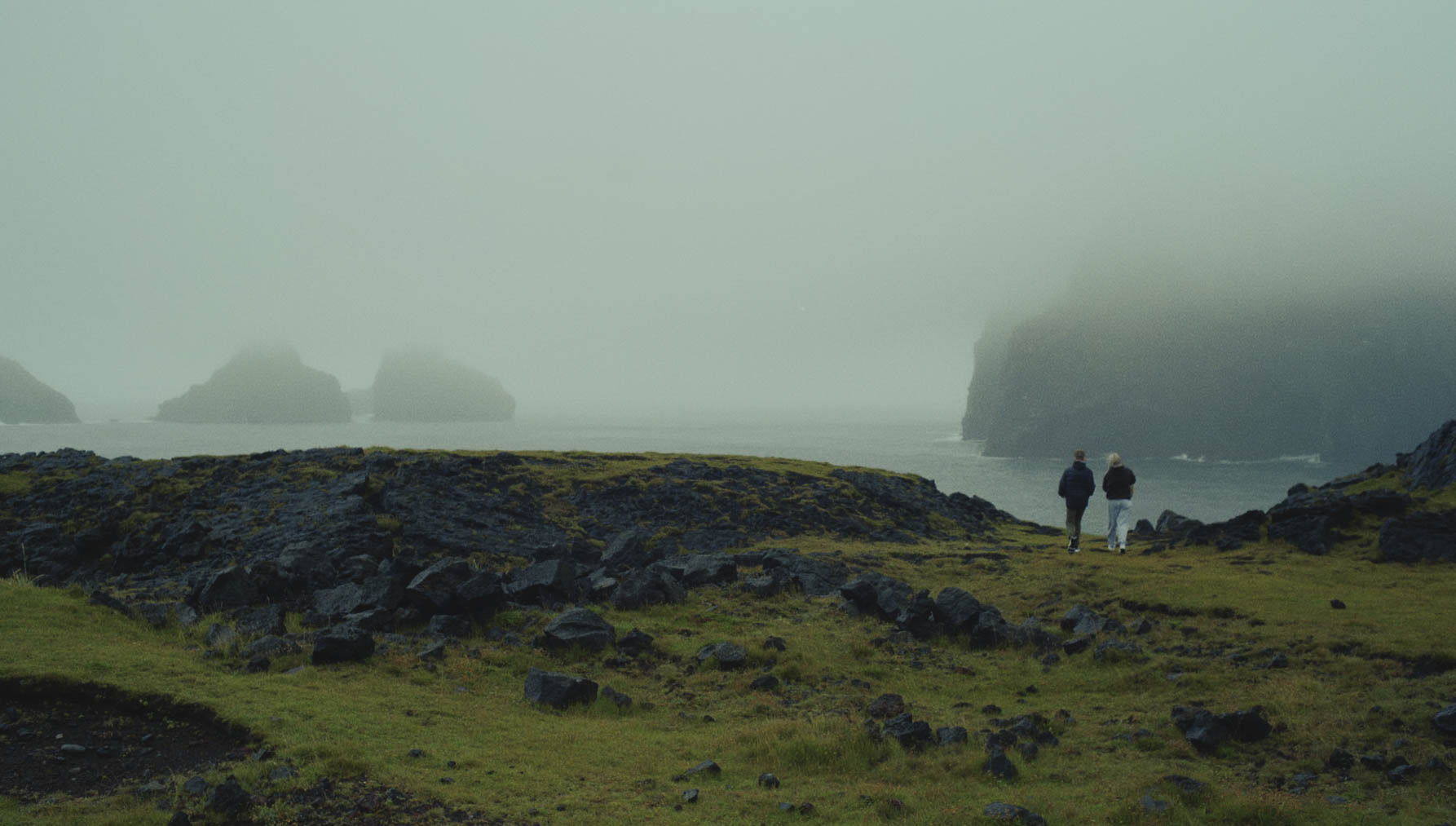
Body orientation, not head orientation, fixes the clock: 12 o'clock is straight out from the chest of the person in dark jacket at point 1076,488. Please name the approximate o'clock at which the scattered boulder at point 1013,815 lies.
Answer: The scattered boulder is roughly at 6 o'clock from the person in dark jacket.

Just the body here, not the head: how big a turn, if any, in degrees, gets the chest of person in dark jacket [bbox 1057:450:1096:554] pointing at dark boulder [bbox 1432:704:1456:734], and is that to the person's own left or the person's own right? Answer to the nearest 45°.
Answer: approximately 180°

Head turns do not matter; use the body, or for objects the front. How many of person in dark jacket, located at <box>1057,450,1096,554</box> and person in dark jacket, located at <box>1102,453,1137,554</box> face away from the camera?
2

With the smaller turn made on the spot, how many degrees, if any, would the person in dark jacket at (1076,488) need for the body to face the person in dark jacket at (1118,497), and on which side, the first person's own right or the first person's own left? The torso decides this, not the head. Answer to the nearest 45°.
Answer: approximately 90° to the first person's own right

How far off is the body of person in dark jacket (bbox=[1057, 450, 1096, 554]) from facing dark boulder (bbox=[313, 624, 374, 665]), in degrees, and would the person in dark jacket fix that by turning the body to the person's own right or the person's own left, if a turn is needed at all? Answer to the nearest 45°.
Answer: approximately 135° to the person's own left

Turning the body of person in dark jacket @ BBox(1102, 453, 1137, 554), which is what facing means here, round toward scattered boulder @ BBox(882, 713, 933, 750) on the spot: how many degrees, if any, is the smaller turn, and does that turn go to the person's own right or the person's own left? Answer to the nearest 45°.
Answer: approximately 180°

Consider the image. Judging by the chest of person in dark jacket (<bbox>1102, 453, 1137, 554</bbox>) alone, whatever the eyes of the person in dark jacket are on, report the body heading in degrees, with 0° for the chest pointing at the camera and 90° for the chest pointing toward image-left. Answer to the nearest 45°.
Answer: approximately 180°

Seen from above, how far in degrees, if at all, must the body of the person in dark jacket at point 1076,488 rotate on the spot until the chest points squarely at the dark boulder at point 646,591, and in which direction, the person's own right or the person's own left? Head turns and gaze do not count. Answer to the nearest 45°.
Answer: approximately 135° to the person's own left

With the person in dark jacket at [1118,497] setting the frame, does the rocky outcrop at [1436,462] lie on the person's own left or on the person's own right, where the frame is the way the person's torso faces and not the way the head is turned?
on the person's own right

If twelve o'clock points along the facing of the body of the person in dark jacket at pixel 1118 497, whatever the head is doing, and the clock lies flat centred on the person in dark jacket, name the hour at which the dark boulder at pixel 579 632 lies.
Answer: The dark boulder is roughly at 7 o'clock from the person in dark jacket.

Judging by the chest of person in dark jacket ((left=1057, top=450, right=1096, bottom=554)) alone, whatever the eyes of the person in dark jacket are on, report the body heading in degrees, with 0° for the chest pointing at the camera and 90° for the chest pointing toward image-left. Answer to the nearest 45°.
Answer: approximately 180°

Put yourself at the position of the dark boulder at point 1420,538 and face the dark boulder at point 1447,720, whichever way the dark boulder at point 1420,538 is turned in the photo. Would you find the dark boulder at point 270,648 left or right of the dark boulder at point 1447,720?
right

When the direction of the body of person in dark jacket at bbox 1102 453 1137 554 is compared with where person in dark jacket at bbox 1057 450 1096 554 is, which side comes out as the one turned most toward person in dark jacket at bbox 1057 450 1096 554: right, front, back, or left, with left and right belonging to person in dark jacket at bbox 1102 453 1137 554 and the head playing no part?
left

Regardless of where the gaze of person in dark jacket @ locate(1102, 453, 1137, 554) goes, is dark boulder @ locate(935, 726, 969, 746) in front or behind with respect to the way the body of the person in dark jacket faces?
behind
